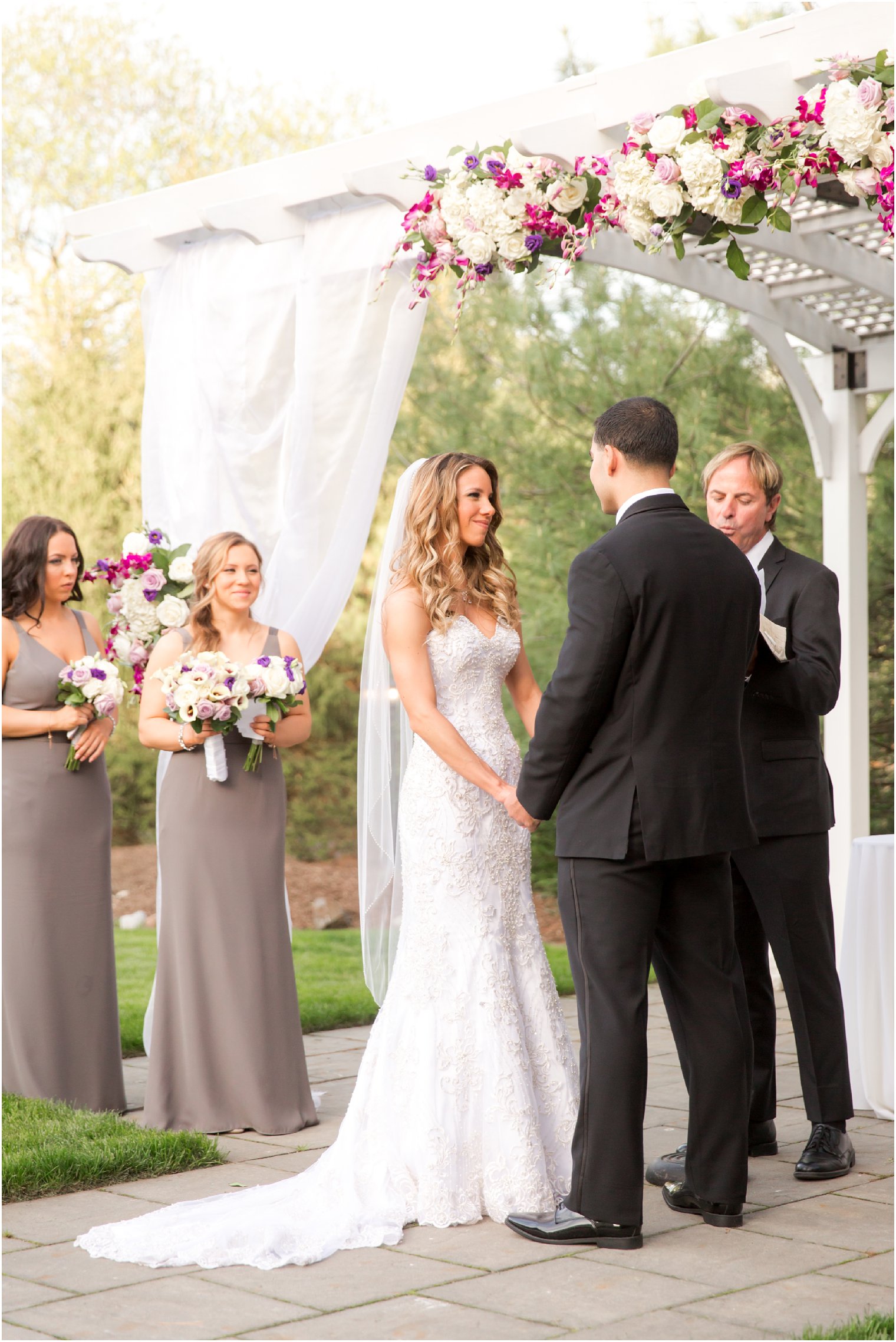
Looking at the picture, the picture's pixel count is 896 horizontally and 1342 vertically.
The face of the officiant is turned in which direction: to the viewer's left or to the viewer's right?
to the viewer's left

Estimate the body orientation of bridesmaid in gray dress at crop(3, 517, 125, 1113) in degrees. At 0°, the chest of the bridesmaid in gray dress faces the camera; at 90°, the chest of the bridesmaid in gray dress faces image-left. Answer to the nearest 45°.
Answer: approximately 315°

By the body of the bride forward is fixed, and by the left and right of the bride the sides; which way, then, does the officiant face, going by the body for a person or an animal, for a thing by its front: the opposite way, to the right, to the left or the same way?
to the right

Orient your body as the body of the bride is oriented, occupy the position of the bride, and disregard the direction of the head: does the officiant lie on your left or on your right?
on your left

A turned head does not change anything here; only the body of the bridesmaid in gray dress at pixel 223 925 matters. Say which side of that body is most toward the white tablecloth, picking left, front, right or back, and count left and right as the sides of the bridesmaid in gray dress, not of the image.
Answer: left

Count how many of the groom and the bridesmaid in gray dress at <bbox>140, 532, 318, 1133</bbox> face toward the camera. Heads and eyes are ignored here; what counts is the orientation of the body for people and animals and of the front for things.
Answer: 1

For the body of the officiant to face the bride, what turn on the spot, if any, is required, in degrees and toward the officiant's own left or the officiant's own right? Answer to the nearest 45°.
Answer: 0° — they already face them

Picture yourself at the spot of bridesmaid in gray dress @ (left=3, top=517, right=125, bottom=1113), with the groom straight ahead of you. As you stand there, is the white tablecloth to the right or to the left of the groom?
left

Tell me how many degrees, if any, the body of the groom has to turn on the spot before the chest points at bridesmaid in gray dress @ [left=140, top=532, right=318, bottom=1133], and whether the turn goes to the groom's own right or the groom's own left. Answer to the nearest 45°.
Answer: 0° — they already face them

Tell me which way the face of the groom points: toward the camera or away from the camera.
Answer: away from the camera
